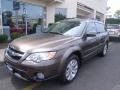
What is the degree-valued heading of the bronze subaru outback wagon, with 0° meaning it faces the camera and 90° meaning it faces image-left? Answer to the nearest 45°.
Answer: approximately 45°
